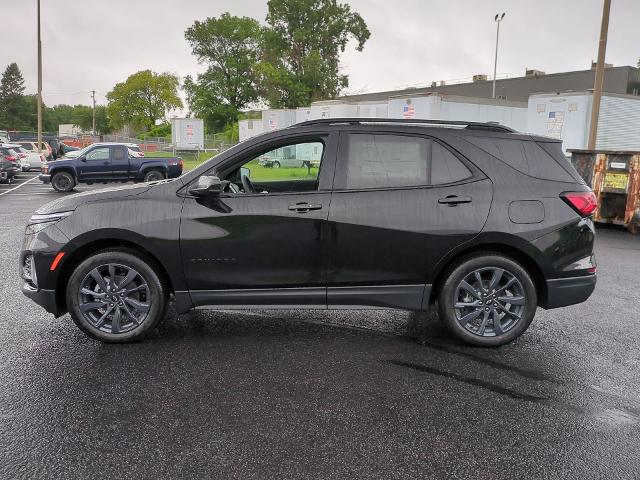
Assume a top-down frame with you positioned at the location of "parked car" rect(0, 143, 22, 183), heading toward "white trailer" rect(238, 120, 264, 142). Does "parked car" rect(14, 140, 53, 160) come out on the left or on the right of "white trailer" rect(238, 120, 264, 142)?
left

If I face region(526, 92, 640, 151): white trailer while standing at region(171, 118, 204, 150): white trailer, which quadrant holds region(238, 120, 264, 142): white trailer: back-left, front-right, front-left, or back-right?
front-left

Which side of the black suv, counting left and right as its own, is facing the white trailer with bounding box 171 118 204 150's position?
right

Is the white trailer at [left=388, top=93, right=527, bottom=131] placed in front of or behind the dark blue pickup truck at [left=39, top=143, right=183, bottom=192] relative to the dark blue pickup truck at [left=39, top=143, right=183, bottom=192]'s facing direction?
behind

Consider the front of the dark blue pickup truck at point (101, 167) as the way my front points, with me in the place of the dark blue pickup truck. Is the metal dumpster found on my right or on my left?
on my left

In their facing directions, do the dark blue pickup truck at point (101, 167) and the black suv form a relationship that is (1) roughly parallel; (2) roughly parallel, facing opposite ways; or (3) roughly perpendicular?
roughly parallel

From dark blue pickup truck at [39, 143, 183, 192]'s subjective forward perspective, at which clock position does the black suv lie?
The black suv is roughly at 9 o'clock from the dark blue pickup truck.

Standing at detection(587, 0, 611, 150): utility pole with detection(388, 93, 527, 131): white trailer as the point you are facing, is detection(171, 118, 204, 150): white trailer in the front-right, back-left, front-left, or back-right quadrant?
front-left

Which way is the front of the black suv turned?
to the viewer's left

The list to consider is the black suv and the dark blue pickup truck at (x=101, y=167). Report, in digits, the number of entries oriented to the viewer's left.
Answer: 2

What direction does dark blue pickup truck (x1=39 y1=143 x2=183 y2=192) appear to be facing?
to the viewer's left

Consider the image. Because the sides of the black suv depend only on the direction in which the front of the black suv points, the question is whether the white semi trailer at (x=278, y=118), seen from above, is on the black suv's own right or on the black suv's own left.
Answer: on the black suv's own right

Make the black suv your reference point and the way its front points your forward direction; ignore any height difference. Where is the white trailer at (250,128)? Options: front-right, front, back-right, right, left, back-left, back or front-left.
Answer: right
